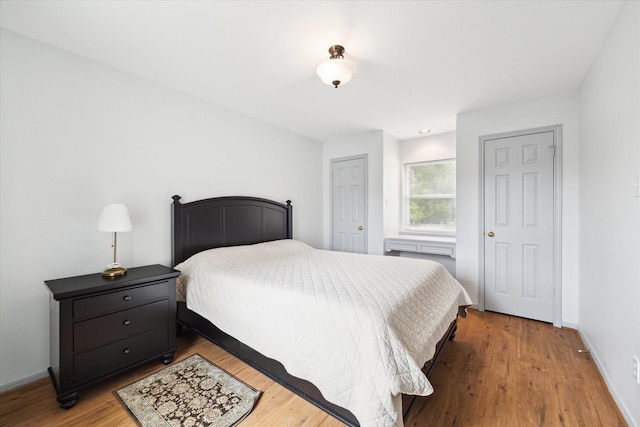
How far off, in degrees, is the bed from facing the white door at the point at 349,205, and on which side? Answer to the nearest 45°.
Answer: approximately 135° to its left

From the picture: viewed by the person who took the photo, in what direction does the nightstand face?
facing the viewer and to the right of the viewer

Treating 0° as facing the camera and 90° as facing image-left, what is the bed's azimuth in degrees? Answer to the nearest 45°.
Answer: approximately 315°

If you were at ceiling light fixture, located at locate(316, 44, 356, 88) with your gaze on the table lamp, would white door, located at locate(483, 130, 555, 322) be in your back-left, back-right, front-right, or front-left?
back-right

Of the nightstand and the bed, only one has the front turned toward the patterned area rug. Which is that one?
the nightstand

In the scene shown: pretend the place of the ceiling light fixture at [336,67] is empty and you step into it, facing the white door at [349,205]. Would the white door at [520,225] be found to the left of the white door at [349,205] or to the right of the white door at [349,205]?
right

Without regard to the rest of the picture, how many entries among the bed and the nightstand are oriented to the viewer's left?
0

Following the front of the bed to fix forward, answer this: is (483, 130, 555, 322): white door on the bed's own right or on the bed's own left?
on the bed's own left

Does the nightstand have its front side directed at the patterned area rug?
yes
